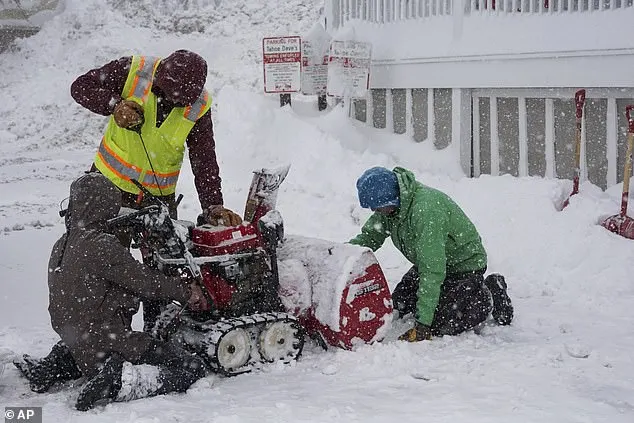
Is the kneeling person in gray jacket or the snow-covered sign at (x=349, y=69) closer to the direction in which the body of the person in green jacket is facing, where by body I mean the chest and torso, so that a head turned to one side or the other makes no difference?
the kneeling person in gray jacket

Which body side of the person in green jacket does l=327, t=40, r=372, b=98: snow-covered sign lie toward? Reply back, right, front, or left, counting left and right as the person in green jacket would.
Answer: right

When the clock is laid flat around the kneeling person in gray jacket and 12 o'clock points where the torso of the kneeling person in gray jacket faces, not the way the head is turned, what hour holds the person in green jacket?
The person in green jacket is roughly at 1 o'clock from the kneeling person in gray jacket.

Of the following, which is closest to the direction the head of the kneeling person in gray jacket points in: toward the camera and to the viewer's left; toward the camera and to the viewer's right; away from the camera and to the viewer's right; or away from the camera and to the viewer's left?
away from the camera and to the viewer's right

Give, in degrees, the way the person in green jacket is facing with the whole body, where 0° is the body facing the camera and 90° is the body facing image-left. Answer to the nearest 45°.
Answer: approximately 90°

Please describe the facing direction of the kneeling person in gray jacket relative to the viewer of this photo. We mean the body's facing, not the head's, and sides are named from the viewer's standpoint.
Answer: facing away from the viewer and to the right of the viewer

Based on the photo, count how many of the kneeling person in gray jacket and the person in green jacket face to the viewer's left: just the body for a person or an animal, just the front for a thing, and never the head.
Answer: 1
